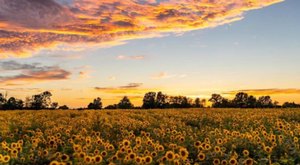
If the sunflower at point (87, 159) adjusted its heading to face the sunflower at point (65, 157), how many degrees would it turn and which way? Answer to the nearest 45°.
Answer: approximately 135° to its right

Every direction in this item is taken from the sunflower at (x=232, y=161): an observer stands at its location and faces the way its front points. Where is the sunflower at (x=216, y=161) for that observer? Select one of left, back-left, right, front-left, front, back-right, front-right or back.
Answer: back-right

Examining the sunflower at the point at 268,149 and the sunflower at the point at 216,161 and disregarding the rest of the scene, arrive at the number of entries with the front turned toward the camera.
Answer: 2

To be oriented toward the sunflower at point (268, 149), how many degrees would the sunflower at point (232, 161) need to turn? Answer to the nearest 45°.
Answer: approximately 135° to its left

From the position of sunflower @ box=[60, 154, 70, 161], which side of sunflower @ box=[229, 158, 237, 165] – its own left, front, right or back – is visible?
right

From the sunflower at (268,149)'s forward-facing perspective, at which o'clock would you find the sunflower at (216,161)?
the sunflower at (216,161) is roughly at 1 o'clock from the sunflower at (268,149).

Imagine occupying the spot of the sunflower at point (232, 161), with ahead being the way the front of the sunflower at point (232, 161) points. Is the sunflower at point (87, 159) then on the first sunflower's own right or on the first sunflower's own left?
on the first sunflower's own right

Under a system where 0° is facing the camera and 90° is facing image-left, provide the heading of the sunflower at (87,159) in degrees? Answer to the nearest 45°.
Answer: approximately 0°

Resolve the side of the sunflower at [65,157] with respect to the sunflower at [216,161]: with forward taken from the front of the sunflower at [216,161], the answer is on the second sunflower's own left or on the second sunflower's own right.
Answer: on the second sunflower's own right

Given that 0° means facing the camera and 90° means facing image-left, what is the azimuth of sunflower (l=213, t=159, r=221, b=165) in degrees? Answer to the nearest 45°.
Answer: approximately 0°

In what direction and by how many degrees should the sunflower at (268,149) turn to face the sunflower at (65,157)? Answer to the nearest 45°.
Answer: approximately 45° to its right
